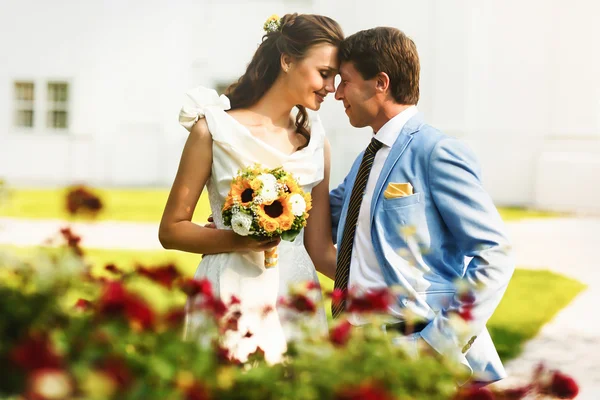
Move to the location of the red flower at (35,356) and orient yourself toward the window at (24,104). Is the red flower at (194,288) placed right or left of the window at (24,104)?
right

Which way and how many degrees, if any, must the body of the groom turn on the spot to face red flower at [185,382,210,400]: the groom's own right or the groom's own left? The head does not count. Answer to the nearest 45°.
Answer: approximately 45° to the groom's own left

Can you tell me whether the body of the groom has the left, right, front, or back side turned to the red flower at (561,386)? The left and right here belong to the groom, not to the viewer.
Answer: left

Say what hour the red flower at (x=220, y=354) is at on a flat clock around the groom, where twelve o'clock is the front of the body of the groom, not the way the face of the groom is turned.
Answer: The red flower is roughly at 11 o'clock from the groom.

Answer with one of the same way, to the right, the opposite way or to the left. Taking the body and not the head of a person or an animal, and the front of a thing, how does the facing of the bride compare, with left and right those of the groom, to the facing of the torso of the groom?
to the left

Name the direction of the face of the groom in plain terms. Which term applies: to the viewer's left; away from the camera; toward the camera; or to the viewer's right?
to the viewer's left

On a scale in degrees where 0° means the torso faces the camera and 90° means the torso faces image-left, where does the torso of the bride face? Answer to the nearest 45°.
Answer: approximately 315°

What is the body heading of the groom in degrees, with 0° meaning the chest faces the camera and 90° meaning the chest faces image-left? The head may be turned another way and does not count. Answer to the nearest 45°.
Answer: approximately 45°
